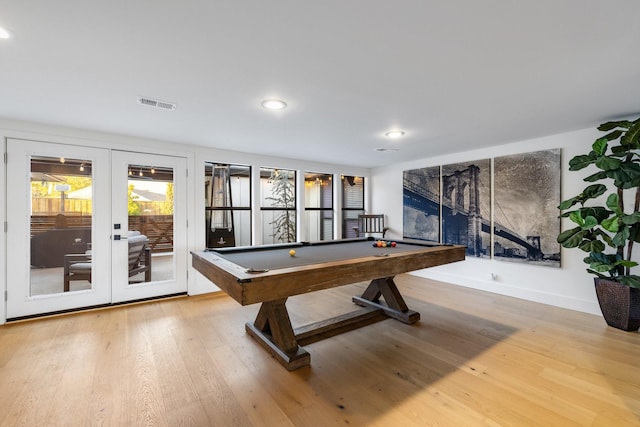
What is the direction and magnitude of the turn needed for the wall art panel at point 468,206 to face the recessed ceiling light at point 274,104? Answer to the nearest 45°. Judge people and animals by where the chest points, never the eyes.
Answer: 0° — it already faces it

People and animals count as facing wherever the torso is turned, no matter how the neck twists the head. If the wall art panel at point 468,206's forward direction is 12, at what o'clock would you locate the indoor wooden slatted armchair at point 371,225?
The indoor wooden slatted armchair is roughly at 2 o'clock from the wall art panel.

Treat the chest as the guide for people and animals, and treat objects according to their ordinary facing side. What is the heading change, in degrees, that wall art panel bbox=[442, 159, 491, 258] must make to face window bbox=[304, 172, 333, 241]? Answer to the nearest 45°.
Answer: approximately 45° to its right

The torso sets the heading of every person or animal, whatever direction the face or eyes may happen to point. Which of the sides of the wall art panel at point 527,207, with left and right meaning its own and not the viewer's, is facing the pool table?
front

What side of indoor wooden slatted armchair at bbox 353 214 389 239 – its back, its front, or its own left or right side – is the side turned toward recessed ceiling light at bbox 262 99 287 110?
front

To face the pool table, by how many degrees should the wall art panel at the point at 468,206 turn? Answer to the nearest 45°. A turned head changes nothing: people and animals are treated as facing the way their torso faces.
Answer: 0° — it already faces it

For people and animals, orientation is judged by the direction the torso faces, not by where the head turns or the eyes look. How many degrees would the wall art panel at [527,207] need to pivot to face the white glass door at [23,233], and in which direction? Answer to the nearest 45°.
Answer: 0° — it already faces it

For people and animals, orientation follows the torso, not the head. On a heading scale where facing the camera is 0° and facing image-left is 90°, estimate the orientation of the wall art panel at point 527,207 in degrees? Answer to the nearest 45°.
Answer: approximately 45°

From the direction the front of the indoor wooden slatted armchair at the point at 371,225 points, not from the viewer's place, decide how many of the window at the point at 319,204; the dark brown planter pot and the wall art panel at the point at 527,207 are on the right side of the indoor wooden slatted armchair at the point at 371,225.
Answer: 1

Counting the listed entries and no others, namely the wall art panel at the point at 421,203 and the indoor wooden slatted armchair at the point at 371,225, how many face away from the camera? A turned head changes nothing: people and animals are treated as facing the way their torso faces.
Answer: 0

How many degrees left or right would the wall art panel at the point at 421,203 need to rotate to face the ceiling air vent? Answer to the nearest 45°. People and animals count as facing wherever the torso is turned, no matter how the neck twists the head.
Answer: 0° — it already faces it

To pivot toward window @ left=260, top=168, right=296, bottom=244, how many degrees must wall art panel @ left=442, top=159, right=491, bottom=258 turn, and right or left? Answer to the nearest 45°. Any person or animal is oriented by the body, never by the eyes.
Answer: approximately 45° to its right

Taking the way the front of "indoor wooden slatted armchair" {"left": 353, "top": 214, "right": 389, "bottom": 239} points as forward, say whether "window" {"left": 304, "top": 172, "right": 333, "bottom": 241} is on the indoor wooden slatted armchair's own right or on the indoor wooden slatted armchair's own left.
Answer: on the indoor wooden slatted armchair's own right

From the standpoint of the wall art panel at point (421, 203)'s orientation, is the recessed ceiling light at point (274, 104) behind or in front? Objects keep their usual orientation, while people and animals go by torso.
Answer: in front

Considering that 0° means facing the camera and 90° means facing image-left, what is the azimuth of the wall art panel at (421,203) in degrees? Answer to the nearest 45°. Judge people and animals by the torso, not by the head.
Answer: approximately 45°

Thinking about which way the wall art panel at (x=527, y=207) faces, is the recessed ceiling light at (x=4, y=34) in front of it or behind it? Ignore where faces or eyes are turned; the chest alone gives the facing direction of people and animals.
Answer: in front
